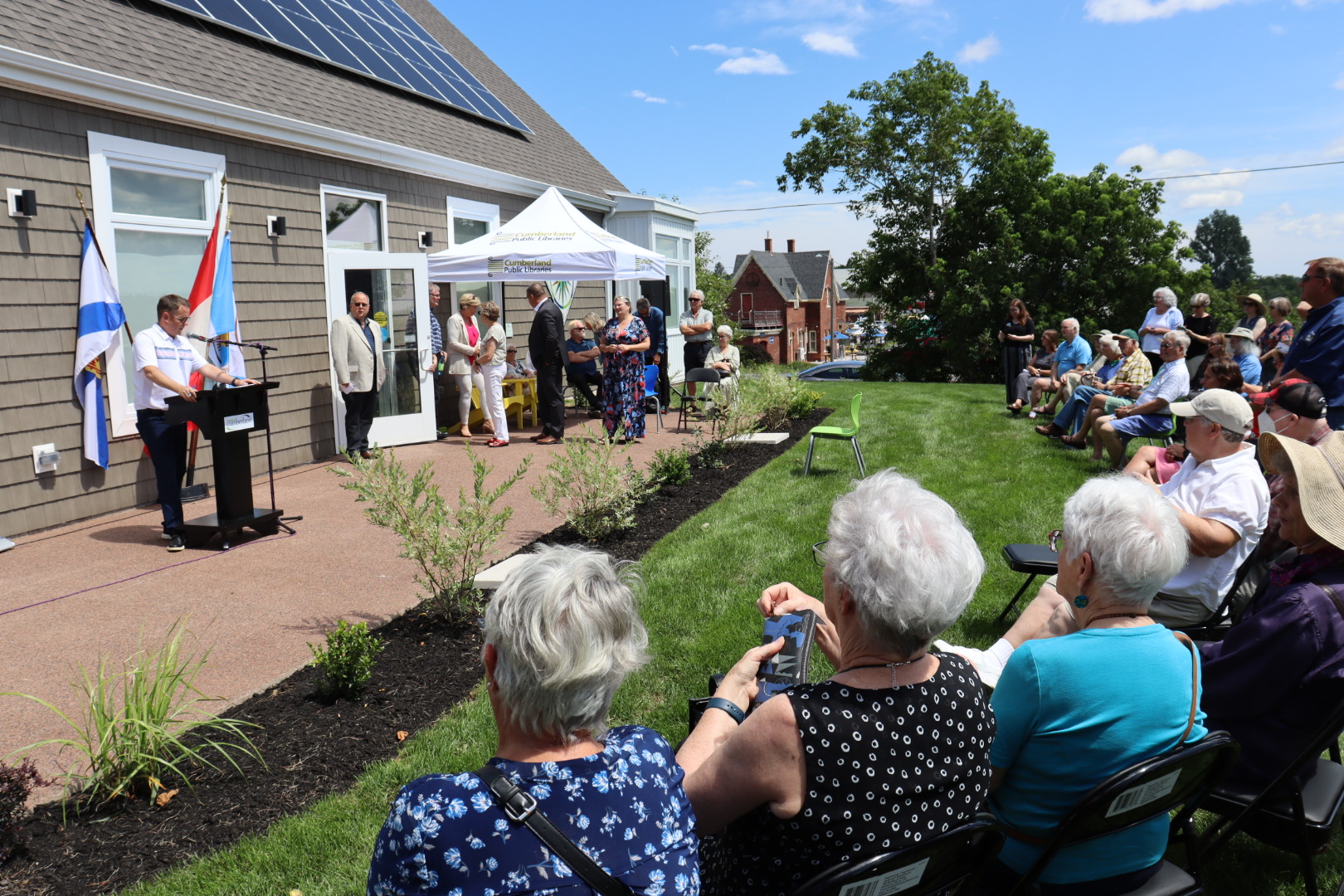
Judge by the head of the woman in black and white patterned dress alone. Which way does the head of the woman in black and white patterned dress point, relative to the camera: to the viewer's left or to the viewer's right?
to the viewer's left

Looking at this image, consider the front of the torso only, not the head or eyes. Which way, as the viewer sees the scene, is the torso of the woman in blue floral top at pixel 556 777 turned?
away from the camera

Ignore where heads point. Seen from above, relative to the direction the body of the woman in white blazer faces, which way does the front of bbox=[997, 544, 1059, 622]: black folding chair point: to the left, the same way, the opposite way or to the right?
the opposite way

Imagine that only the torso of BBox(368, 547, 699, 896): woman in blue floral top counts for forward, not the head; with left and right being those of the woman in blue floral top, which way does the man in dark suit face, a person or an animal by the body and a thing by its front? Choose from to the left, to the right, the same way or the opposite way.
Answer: to the left

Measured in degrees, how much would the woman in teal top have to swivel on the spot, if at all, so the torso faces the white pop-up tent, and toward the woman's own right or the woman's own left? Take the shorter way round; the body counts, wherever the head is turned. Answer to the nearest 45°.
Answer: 0° — they already face it

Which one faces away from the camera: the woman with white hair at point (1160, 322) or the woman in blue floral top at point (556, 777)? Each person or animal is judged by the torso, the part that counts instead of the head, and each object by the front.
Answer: the woman in blue floral top

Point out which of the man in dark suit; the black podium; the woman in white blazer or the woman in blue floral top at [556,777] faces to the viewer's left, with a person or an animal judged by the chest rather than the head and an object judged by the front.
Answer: the man in dark suit

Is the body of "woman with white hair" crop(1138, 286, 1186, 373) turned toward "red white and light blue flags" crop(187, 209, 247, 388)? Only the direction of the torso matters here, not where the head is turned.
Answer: yes

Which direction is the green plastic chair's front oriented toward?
to the viewer's left

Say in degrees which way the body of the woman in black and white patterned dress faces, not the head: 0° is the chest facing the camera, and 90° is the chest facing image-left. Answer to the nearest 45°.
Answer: approximately 135°

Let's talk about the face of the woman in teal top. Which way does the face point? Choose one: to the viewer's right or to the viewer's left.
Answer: to the viewer's left

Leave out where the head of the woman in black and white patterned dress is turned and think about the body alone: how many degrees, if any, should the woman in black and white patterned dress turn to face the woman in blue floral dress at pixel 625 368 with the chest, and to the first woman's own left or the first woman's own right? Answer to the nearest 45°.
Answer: approximately 45° to the first woman's own right

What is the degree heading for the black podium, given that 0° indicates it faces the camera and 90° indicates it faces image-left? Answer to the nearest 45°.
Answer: approximately 315°
